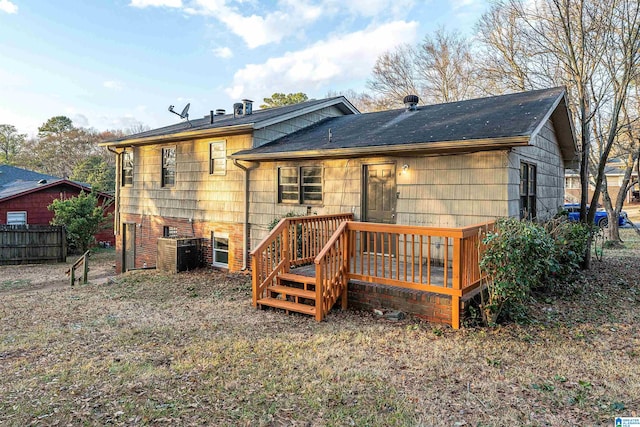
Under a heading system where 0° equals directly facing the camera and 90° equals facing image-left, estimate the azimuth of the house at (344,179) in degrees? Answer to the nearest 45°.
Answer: approximately 225°

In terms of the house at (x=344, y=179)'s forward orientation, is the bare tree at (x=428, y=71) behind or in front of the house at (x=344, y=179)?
in front

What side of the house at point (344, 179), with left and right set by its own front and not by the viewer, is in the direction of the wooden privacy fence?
left

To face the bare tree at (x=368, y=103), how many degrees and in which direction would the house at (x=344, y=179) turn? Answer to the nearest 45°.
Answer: approximately 45° to its left

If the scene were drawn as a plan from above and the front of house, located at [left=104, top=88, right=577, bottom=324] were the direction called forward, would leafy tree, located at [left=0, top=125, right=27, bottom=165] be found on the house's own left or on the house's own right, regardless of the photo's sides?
on the house's own left

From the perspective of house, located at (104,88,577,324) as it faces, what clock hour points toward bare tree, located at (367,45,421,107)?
The bare tree is roughly at 11 o'clock from the house.

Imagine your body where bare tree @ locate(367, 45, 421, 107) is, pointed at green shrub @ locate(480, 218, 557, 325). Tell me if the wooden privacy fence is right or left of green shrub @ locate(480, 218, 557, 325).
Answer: right

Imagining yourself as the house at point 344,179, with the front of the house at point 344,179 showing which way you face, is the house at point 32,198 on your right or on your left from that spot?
on your left

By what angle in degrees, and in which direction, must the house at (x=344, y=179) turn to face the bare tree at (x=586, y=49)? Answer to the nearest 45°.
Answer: approximately 90° to its left
